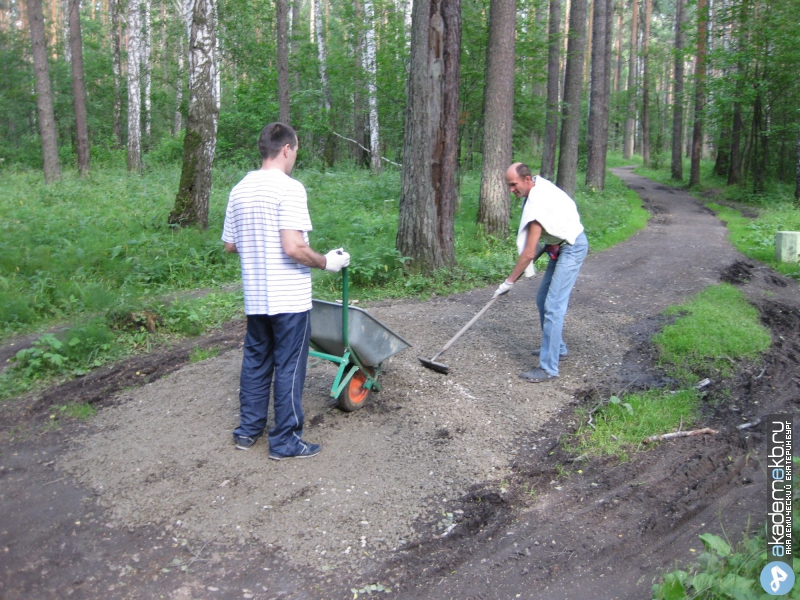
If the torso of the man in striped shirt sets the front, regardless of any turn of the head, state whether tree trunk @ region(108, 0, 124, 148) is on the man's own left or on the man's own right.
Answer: on the man's own left

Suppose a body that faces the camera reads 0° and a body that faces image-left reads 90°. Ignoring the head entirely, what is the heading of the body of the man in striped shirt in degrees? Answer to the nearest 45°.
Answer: approximately 225°

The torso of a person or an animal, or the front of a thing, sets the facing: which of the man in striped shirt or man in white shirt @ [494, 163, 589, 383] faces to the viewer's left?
the man in white shirt

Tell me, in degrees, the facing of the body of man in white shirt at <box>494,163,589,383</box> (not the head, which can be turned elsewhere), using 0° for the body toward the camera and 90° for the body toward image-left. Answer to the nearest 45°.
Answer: approximately 90°

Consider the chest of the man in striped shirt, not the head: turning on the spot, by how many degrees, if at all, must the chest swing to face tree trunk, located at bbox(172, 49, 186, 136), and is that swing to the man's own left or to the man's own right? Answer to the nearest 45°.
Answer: approximately 45° to the man's own left

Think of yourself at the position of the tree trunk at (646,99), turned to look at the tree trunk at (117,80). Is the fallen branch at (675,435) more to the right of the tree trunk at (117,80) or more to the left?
left

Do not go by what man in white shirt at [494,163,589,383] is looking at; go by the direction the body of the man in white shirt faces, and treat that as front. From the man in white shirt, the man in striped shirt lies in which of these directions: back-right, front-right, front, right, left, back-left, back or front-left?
front-left

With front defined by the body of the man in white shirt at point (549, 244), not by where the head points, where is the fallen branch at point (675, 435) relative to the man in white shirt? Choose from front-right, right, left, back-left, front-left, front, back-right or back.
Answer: back-left

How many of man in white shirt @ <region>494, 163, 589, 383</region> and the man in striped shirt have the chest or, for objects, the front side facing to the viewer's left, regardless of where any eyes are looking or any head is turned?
1
